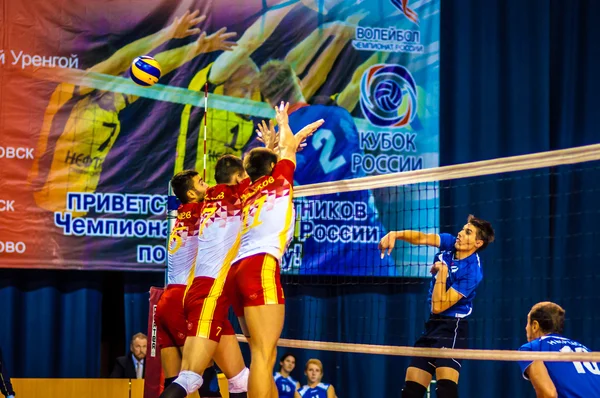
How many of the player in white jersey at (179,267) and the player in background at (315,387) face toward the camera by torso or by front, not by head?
1

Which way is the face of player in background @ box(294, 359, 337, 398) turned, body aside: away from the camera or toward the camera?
toward the camera

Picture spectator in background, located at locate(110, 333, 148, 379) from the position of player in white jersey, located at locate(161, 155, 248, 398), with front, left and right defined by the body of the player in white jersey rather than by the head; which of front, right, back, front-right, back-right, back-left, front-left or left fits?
front-left

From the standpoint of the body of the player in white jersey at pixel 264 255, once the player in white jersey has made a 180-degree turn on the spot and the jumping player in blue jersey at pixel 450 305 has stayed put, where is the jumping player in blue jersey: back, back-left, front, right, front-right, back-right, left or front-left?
back

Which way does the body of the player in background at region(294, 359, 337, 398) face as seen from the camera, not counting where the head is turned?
toward the camera

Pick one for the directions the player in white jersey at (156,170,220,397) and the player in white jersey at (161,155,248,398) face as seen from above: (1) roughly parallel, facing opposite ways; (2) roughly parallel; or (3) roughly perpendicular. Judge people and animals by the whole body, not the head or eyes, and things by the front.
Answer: roughly parallel

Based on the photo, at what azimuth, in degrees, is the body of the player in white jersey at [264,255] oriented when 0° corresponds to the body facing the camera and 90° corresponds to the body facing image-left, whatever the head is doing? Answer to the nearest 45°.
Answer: approximately 225°

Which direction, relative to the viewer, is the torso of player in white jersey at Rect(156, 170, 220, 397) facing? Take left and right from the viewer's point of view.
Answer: facing away from the viewer and to the right of the viewer

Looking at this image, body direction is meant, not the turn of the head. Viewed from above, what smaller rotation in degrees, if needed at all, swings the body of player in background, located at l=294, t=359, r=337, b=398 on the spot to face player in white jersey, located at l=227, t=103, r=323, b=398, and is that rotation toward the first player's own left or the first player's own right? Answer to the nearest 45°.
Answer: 0° — they already face them

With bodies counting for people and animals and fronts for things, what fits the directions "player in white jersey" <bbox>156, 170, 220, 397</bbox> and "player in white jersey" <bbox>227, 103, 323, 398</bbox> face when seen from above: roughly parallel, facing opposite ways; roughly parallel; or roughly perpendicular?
roughly parallel

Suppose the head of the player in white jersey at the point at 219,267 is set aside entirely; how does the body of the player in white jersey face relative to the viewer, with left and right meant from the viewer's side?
facing away from the viewer and to the right of the viewer

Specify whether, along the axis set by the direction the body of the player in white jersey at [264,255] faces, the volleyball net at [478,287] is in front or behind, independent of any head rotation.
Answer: in front

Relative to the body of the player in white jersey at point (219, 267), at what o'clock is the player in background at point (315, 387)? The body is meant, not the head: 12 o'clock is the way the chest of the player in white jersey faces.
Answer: The player in background is roughly at 11 o'clock from the player in white jersey.

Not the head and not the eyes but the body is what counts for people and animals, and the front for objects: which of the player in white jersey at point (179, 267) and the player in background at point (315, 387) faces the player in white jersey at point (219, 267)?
the player in background

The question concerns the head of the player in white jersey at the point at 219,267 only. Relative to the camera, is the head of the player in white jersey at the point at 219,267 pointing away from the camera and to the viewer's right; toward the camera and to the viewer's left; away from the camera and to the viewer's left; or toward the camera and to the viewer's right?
away from the camera and to the viewer's right
